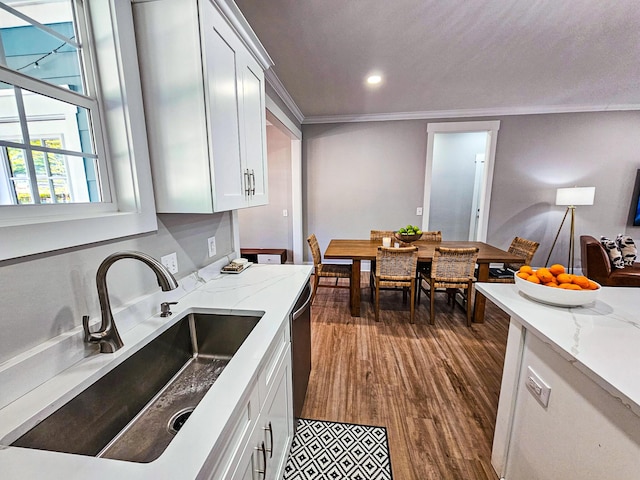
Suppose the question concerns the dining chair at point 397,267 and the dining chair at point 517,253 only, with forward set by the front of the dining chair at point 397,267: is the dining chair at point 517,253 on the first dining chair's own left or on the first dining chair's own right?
on the first dining chair's own right

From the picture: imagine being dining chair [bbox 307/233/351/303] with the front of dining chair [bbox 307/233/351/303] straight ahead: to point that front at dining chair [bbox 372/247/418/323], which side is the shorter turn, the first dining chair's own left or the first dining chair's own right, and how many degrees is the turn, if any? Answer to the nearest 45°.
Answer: approximately 45° to the first dining chair's own right

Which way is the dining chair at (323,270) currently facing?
to the viewer's right

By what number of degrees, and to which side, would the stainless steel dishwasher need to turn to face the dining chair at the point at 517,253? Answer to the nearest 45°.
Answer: approximately 45° to its left

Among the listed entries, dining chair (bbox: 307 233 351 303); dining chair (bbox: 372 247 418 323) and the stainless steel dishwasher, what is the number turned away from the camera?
1

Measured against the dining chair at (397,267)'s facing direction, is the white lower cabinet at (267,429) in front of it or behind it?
behind

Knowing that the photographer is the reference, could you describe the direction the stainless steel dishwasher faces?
facing to the right of the viewer

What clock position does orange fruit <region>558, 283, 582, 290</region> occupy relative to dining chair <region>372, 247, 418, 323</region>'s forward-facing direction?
The orange fruit is roughly at 5 o'clock from the dining chair.

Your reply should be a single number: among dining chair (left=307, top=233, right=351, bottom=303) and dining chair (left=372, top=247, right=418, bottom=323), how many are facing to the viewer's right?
1

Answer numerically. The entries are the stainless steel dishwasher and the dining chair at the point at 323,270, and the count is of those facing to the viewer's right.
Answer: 2

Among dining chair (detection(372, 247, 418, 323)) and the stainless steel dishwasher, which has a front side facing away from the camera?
the dining chair

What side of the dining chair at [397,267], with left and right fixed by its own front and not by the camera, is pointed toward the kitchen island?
back

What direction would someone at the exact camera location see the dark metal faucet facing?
facing the viewer and to the right of the viewer

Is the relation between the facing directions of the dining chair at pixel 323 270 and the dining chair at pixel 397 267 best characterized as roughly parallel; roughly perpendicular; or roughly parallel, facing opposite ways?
roughly perpendicular

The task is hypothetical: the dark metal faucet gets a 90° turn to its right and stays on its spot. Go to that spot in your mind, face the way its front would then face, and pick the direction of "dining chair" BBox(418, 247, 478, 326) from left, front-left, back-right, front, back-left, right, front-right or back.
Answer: back-left

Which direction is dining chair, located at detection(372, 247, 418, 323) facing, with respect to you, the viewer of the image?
facing away from the viewer
